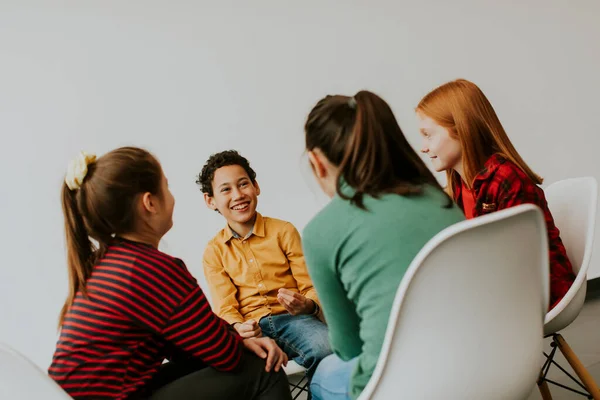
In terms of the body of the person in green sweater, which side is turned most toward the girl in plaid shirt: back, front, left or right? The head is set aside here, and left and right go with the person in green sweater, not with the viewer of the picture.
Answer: right

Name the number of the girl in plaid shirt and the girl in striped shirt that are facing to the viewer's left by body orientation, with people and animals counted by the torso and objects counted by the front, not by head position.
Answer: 1

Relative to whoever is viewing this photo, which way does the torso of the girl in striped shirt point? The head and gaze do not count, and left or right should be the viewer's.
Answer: facing away from the viewer and to the right of the viewer

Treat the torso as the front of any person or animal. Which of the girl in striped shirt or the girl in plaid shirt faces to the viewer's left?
the girl in plaid shirt

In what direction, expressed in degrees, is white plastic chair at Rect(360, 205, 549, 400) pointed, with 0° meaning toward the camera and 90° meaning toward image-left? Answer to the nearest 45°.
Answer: approximately 135°

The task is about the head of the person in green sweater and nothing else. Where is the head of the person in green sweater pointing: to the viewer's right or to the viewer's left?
to the viewer's left

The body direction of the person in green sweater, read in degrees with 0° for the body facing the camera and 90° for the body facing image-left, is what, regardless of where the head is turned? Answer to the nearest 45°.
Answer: approximately 135°

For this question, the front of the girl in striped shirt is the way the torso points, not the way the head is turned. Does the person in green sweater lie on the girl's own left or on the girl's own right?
on the girl's own right

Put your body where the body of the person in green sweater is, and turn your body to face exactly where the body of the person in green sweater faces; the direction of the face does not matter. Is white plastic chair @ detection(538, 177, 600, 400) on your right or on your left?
on your right

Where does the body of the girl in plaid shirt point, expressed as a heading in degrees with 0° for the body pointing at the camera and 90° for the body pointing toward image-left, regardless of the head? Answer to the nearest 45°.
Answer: approximately 90°

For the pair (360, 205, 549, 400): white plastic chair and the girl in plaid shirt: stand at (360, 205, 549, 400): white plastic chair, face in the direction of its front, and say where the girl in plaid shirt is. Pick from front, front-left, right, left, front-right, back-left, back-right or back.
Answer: front-right

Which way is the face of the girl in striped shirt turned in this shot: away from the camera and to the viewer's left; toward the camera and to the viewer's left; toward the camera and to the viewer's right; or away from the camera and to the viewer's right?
away from the camera and to the viewer's right
